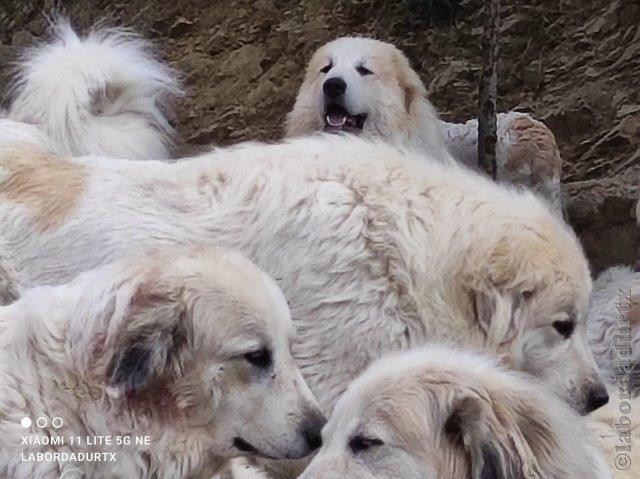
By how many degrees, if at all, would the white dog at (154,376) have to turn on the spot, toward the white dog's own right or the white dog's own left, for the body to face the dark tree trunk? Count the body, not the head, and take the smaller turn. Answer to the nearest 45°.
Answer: approximately 45° to the white dog's own left

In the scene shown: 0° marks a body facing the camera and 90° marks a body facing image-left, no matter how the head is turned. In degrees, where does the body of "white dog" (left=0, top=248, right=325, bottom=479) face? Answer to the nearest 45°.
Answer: approximately 270°

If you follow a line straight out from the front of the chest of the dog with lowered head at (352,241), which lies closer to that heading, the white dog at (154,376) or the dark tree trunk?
the dark tree trunk

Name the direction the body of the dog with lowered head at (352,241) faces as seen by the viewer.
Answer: to the viewer's right

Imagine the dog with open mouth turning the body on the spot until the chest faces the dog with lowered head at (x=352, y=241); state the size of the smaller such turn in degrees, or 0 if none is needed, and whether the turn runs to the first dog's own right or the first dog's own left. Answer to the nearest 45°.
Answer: approximately 45° to the first dog's own left

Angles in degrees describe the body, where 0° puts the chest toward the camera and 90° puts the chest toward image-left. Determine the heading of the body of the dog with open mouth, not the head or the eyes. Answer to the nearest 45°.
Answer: approximately 45°

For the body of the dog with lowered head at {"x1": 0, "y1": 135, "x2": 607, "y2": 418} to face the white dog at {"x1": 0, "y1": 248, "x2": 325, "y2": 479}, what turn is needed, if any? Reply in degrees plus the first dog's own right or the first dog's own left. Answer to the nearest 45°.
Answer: approximately 135° to the first dog's own right

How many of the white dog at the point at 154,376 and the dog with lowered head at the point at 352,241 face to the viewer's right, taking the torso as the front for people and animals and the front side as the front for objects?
2

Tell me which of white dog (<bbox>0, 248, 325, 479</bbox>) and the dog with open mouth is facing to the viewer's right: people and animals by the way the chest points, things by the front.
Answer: the white dog

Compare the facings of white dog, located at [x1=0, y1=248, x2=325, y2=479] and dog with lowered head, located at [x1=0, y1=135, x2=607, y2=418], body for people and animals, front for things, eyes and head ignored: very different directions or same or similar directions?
same or similar directions

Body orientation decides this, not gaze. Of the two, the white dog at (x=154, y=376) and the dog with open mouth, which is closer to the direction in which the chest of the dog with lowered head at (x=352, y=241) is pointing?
the dog with open mouth

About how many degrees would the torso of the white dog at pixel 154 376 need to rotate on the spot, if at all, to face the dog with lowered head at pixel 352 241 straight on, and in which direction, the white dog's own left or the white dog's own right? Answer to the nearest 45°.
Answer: approximately 45° to the white dog's own left

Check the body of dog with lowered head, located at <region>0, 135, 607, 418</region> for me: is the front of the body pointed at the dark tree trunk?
no

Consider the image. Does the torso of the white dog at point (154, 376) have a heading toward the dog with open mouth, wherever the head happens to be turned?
no
